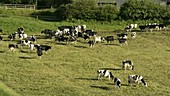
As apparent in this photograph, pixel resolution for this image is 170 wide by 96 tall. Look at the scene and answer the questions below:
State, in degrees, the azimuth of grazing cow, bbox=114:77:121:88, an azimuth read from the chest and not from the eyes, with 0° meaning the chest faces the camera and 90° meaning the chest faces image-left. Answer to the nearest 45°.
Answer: approximately 315°

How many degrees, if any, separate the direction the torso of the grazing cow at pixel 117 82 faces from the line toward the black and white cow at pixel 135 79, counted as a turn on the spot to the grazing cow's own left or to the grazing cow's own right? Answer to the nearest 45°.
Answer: approximately 90° to the grazing cow's own left
